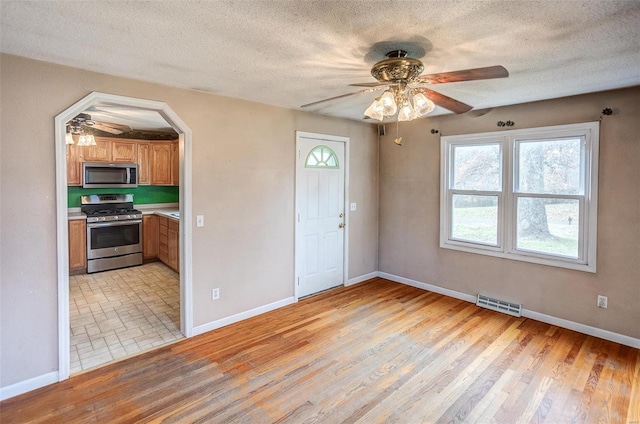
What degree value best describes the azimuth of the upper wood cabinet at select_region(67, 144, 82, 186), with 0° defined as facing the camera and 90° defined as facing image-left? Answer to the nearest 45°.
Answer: approximately 0°

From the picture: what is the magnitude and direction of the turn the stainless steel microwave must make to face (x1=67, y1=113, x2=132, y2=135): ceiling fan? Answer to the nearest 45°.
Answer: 0° — it already faces it

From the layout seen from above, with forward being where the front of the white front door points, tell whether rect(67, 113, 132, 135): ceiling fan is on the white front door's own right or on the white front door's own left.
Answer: on the white front door's own right

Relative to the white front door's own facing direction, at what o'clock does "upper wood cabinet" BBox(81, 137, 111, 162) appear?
The upper wood cabinet is roughly at 5 o'clock from the white front door.

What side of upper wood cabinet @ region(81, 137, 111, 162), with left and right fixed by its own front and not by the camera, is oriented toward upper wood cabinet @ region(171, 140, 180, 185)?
left
